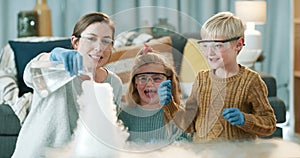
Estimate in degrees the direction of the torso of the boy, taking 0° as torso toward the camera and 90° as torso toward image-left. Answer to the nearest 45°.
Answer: approximately 45°

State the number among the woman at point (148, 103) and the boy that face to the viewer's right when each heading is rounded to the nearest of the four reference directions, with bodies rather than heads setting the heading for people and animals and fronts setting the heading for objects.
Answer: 0

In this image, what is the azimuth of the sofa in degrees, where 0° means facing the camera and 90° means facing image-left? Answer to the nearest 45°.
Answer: approximately 0°

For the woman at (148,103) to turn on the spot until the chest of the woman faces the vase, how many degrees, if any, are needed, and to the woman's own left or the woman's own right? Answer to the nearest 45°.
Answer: approximately 180°

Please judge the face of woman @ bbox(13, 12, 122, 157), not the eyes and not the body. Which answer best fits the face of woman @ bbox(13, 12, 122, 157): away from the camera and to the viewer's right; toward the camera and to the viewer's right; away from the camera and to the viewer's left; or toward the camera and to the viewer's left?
toward the camera and to the viewer's right

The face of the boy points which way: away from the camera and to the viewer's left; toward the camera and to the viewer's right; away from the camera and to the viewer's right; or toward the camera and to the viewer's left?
toward the camera and to the viewer's left

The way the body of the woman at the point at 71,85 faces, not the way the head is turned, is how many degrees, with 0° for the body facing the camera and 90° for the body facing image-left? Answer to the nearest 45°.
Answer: approximately 315°
